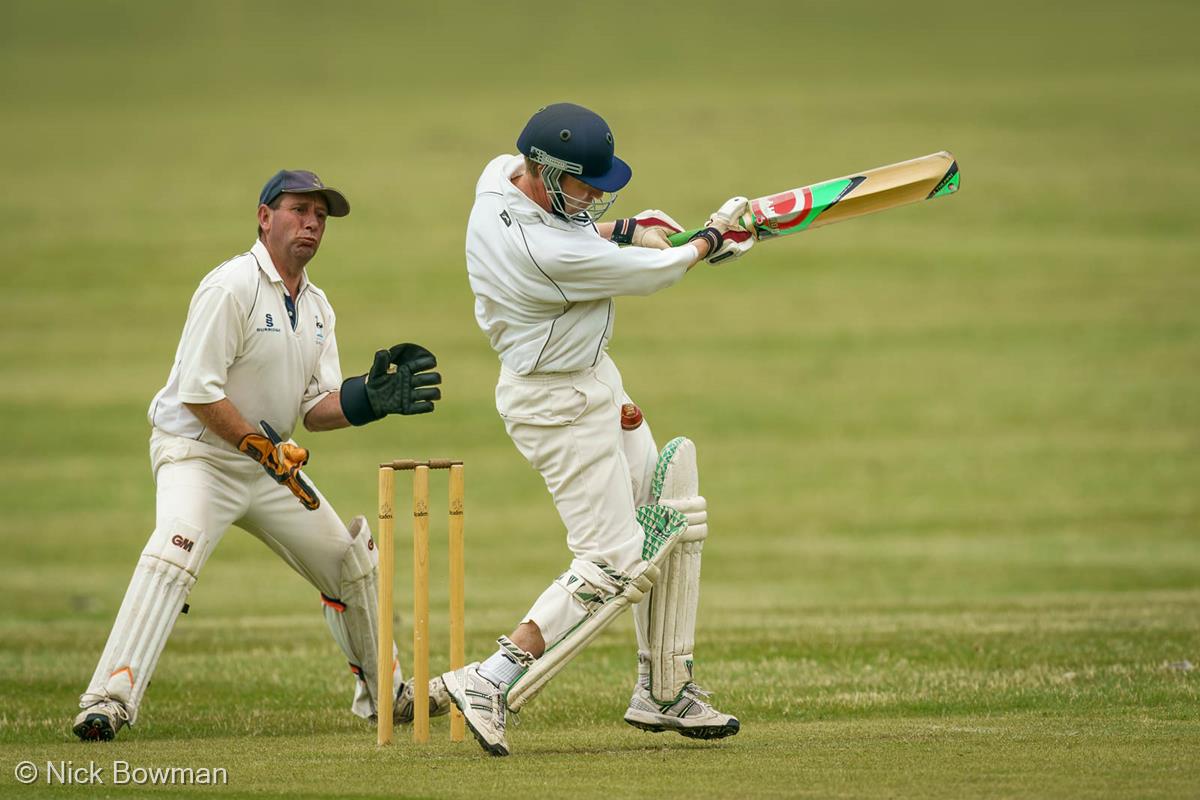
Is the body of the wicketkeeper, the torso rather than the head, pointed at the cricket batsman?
yes

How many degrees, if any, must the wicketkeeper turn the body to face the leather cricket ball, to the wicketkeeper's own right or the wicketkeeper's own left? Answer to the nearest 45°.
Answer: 0° — they already face it

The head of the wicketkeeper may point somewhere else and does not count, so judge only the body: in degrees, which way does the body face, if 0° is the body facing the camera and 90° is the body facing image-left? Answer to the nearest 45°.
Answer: approximately 315°

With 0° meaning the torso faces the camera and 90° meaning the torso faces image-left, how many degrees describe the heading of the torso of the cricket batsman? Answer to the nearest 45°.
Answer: approximately 270°

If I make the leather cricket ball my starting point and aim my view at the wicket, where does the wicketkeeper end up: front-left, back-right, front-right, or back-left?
front-right

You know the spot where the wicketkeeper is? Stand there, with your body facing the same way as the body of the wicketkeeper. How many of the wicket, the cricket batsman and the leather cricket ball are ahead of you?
3

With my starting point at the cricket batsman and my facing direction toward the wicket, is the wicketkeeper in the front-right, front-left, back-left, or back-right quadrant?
front-right

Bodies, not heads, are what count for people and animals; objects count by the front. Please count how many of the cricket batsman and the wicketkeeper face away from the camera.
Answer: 0

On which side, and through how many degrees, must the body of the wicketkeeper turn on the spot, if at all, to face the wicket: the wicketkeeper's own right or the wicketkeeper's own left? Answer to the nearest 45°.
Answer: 0° — they already face it
